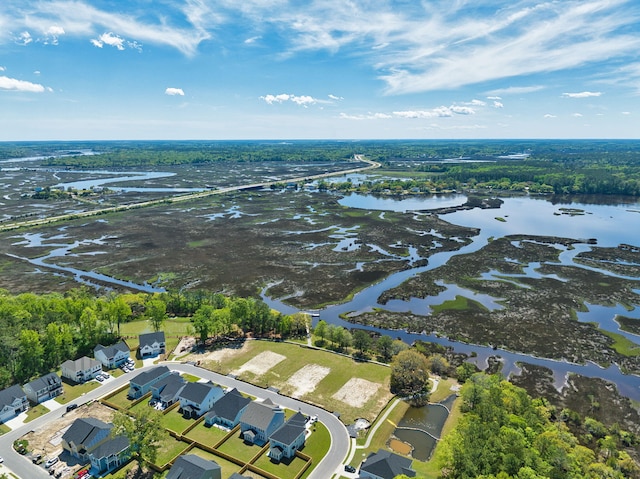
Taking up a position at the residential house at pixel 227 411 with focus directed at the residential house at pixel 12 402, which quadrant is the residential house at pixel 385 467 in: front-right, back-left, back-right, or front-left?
back-left

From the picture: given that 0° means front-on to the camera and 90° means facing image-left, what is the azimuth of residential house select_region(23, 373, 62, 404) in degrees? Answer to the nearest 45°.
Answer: approximately 315°
